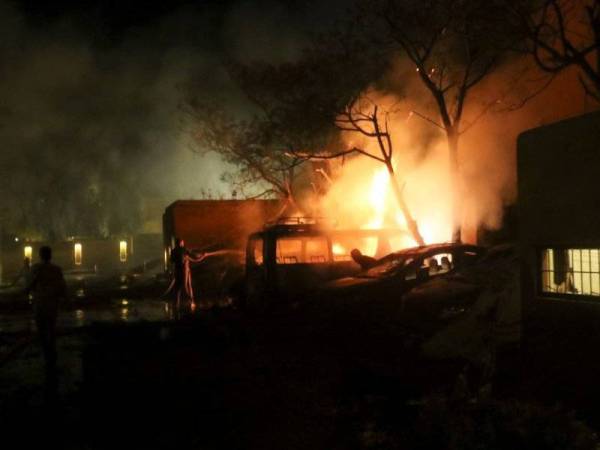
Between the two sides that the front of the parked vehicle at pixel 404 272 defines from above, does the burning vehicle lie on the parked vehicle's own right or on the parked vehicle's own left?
on the parked vehicle's own right

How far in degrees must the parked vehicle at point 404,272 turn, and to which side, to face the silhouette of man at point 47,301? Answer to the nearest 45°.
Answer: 0° — it already faces them

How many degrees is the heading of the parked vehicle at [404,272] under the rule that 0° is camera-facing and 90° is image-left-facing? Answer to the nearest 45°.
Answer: approximately 45°
